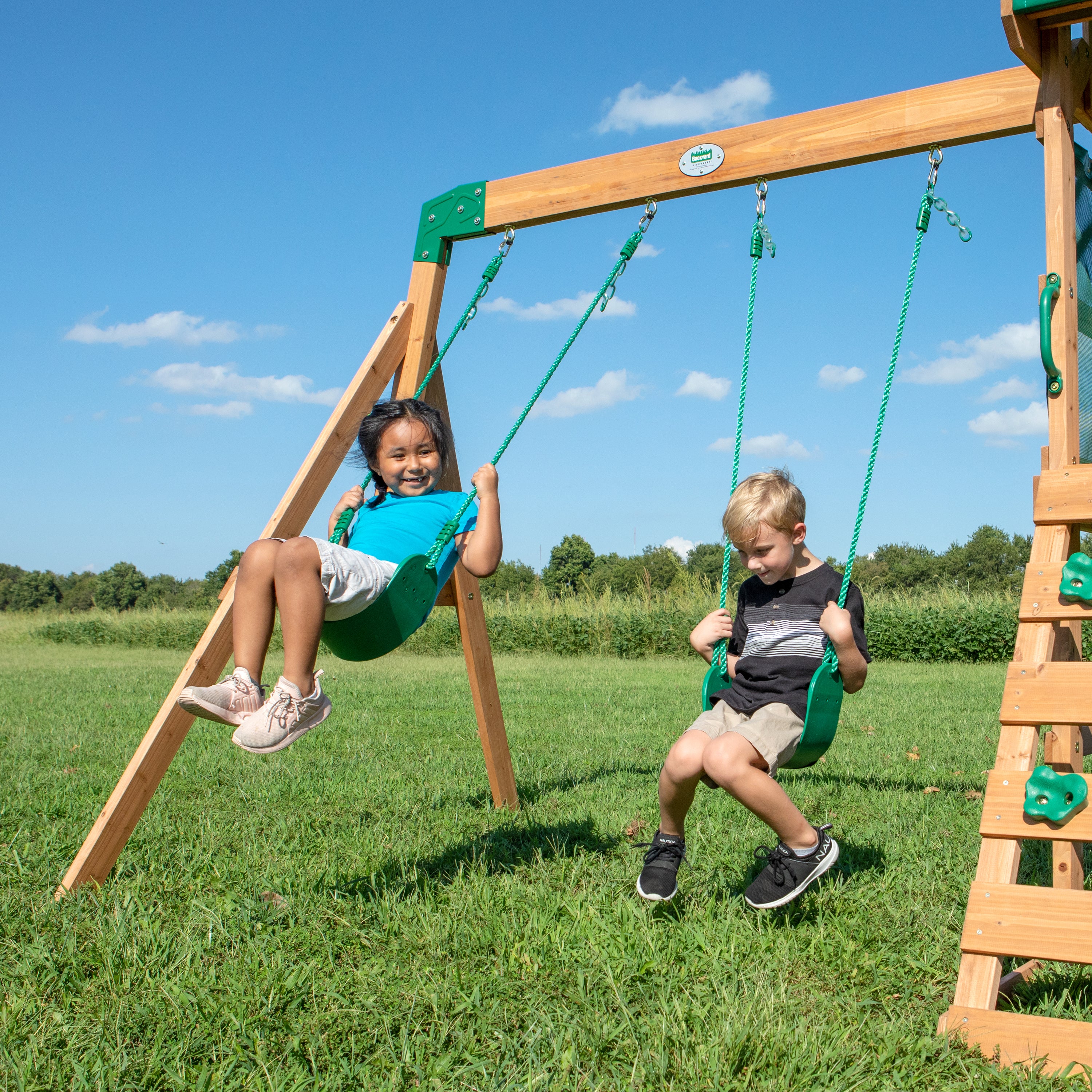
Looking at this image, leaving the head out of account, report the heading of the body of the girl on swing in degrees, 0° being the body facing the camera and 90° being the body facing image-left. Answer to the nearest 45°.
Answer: approximately 45°

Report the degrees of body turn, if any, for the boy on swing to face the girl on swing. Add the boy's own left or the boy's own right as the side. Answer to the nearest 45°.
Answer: approximately 45° to the boy's own right

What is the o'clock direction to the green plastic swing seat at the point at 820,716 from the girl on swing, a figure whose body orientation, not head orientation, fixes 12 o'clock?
The green plastic swing seat is roughly at 8 o'clock from the girl on swing.

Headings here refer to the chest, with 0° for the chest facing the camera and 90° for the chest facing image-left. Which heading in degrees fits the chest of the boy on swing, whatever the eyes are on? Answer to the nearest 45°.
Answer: approximately 45°

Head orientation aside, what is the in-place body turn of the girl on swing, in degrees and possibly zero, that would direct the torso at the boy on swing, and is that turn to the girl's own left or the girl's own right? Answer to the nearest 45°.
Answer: approximately 135° to the girl's own left
